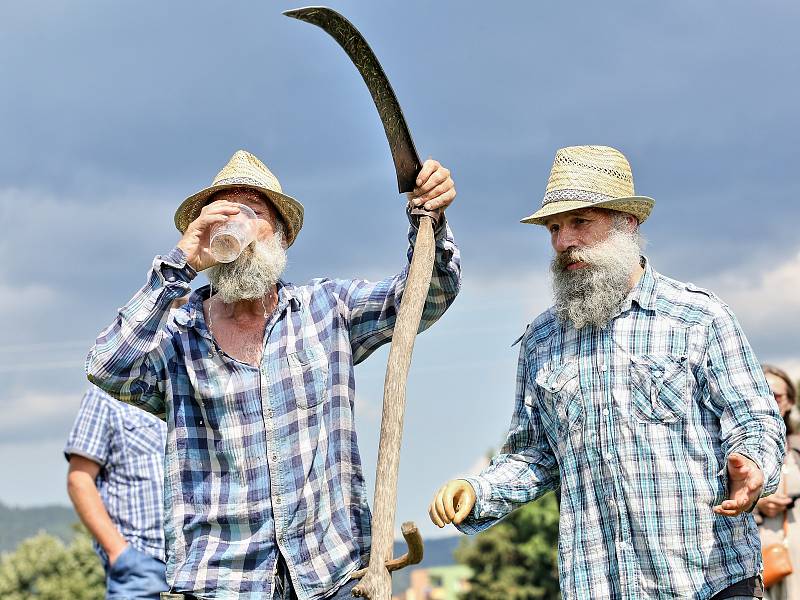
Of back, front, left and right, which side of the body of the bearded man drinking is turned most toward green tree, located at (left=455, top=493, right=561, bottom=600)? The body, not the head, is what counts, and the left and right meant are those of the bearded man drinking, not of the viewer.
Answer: back

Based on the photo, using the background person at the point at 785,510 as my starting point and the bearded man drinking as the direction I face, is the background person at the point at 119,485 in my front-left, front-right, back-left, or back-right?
front-right

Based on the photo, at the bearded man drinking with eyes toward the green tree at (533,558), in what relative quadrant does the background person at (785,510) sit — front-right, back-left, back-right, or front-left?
front-right

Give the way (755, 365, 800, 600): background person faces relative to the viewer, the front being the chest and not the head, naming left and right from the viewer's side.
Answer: facing the viewer and to the left of the viewer

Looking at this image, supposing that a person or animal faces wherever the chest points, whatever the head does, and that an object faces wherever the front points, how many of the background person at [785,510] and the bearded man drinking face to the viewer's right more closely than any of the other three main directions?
0

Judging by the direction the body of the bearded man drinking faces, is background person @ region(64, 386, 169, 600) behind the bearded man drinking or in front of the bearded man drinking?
behind

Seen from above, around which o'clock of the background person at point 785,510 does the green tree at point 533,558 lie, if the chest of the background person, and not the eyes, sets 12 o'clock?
The green tree is roughly at 4 o'clock from the background person.

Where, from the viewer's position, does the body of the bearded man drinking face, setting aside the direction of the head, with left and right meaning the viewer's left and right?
facing the viewer

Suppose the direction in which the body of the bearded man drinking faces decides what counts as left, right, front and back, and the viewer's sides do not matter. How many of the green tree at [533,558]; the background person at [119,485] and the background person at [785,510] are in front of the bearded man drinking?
0

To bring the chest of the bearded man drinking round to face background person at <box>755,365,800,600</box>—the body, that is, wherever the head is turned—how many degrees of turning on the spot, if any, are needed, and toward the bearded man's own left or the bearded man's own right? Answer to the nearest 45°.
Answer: approximately 135° to the bearded man's own left

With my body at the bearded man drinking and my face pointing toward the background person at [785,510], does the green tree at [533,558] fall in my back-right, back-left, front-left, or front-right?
front-left
